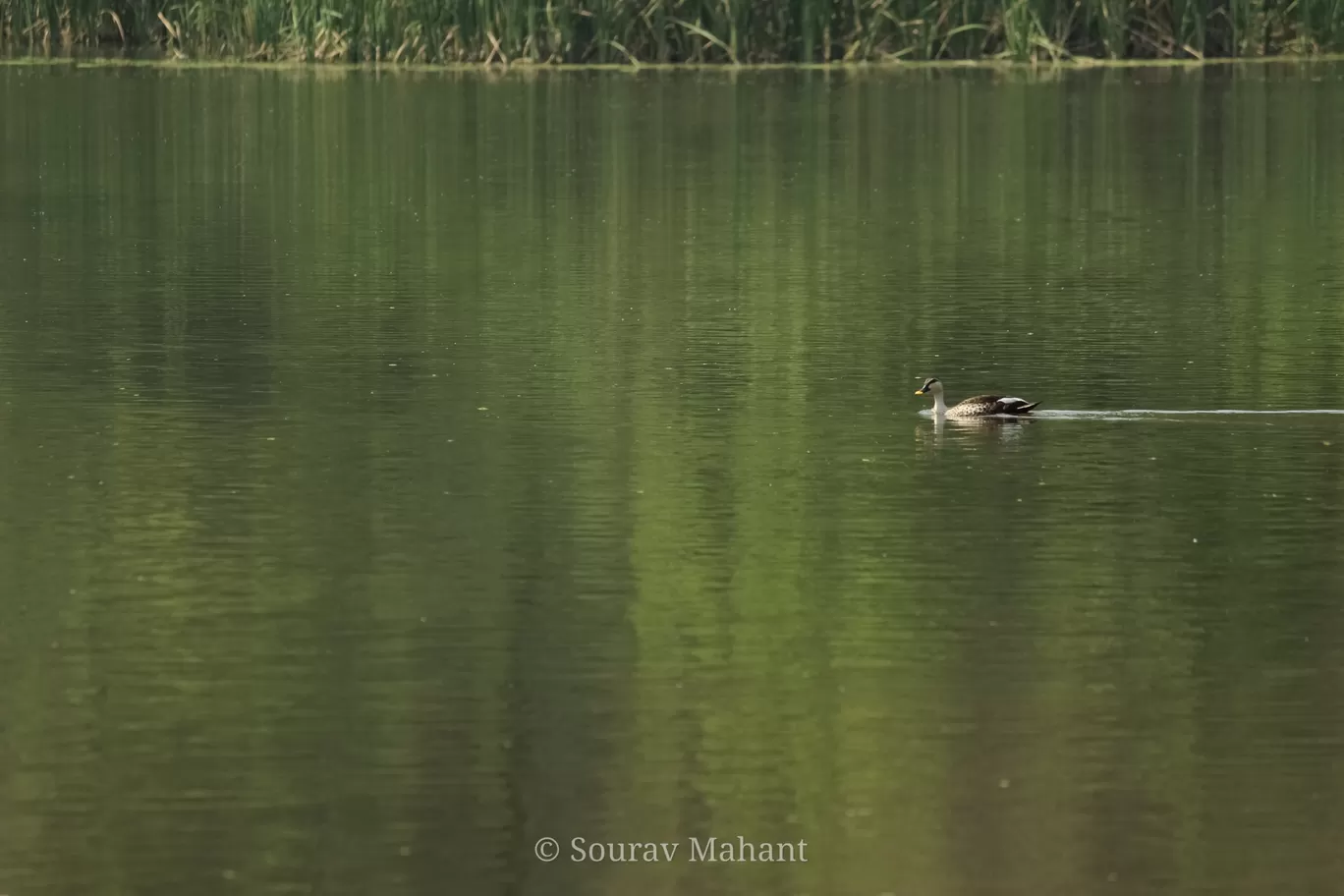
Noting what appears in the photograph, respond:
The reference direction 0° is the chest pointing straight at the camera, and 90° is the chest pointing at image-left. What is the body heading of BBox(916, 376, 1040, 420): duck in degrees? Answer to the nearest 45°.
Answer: approximately 90°
